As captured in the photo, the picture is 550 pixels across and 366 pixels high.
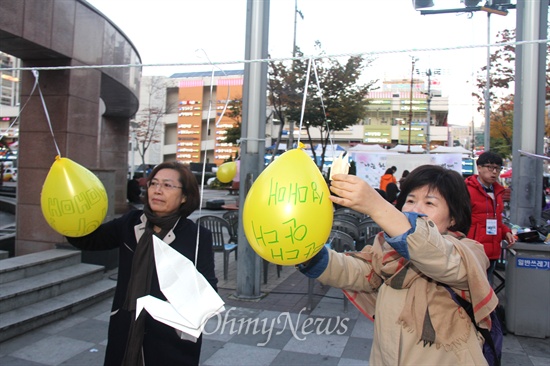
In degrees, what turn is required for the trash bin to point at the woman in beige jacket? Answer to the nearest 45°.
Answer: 0° — it already faces them

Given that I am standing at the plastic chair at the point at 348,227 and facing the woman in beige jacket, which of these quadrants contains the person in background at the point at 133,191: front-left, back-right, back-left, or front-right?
back-right

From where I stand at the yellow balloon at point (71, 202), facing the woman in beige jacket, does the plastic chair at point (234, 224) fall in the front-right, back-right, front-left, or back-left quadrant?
back-left

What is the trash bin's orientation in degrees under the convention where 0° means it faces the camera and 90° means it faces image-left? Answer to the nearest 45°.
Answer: approximately 0°

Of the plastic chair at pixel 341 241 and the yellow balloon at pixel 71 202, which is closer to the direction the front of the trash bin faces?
the yellow balloon
